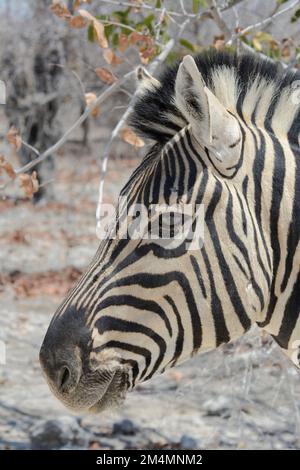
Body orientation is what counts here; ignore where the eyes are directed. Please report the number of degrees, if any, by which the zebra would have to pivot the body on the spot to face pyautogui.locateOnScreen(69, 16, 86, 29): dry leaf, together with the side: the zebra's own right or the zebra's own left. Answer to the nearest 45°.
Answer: approximately 90° to the zebra's own right

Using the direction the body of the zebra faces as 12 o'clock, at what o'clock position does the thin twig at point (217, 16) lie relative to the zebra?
The thin twig is roughly at 3 o'clock from the zebra.

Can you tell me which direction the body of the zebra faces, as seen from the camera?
to the viewer's left

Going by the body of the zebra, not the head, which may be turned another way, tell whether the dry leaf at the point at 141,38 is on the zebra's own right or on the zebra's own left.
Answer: on the zebra's own right

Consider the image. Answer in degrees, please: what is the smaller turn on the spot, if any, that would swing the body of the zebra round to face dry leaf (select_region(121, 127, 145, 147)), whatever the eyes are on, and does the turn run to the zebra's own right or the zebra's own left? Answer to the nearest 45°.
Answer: approximately 90° to the zebra's own right

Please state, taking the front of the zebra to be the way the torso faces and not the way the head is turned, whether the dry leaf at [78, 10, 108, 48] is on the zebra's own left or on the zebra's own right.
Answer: on the zebra's own right
